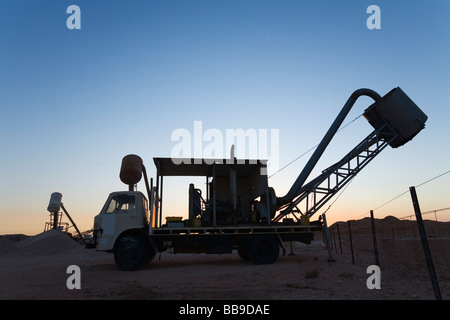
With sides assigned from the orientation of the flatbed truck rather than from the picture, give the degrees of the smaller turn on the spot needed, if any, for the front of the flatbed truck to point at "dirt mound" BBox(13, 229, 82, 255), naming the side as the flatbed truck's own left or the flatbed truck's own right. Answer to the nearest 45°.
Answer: approximately 45° to the flatbed truck's own right

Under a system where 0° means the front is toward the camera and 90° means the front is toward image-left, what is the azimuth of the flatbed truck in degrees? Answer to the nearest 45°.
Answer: approximately 90°
